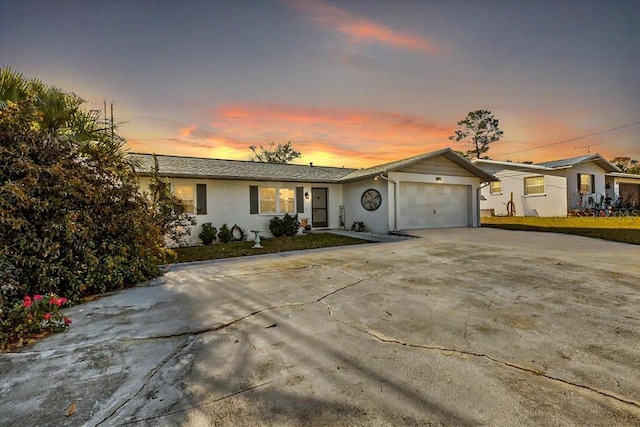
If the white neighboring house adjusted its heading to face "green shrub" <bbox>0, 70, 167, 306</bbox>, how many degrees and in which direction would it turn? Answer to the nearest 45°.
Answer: approximately 45° to its right

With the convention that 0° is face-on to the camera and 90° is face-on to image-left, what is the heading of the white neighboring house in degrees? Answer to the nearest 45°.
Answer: approximately 315°

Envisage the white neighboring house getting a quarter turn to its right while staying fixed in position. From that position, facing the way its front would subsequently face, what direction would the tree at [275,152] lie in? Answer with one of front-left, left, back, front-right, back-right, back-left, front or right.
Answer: front-right

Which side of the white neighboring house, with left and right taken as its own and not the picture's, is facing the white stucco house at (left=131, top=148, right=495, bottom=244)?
right

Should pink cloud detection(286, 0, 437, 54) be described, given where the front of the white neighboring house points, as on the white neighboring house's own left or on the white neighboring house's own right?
on the white neighboring house's own right

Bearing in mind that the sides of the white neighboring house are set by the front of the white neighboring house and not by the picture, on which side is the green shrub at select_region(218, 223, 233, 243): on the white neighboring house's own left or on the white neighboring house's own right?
on the white neighboring house's own right
